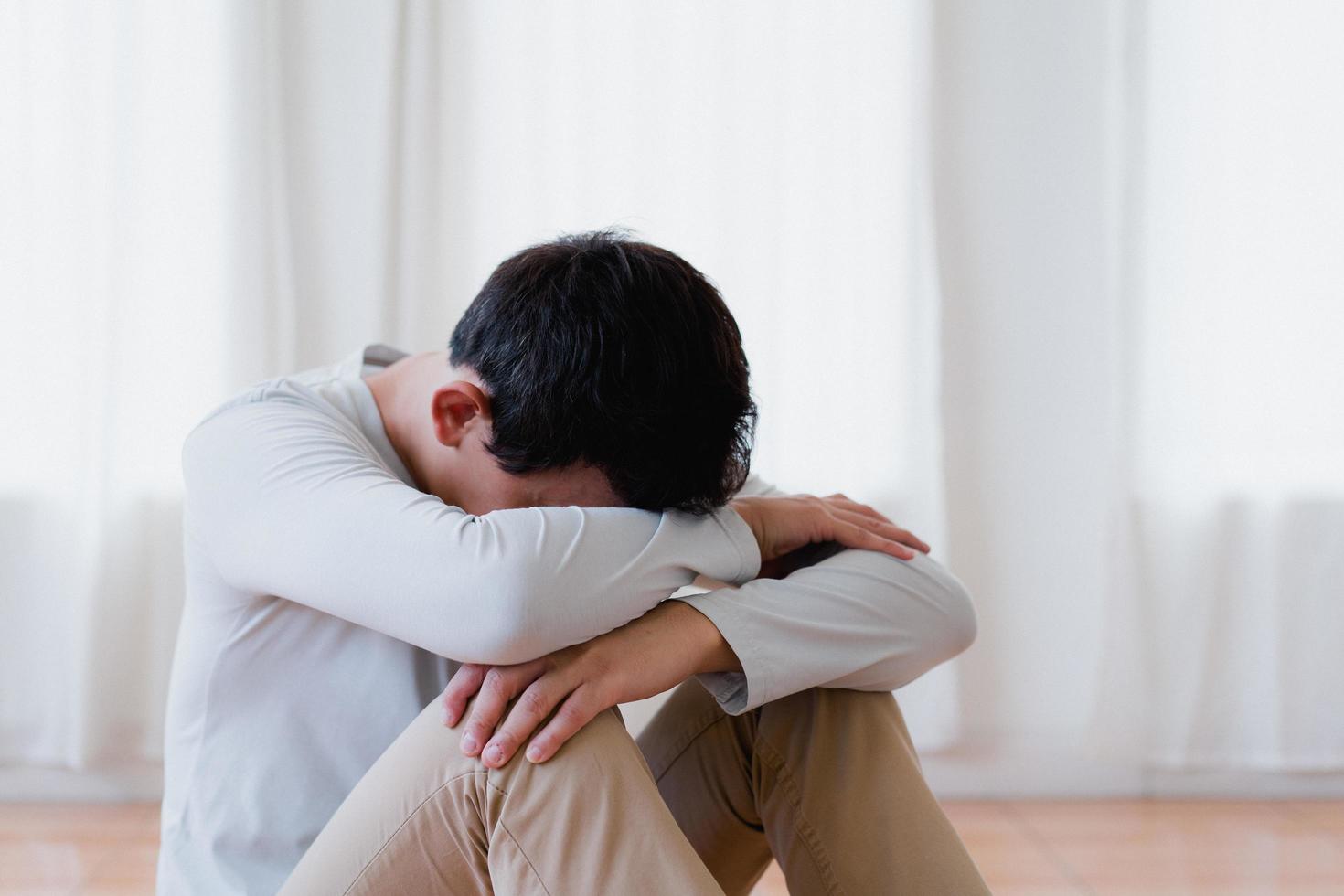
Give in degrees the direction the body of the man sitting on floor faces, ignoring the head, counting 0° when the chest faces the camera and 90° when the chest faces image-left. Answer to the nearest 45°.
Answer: approximately 315°
